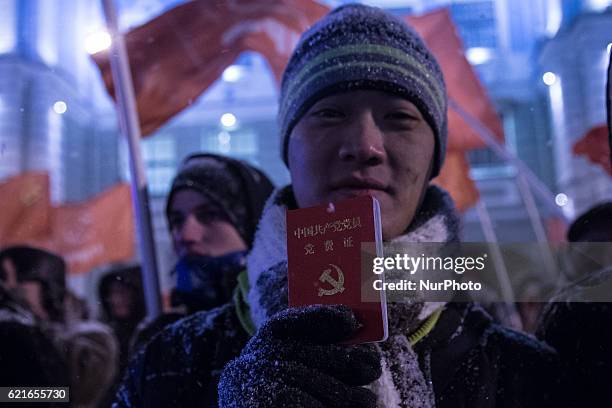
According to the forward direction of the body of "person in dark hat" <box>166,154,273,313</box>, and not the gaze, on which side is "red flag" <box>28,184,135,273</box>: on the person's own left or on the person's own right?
on the person's own right

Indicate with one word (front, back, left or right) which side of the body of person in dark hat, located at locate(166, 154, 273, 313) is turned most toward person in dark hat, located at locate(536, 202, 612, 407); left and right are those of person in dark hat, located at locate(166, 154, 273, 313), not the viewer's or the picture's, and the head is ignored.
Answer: left

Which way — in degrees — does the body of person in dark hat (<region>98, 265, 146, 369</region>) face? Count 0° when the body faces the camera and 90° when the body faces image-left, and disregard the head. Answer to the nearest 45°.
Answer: approximately 0°

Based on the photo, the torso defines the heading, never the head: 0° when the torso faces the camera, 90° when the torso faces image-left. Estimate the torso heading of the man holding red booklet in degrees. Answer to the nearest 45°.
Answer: approximately 0°

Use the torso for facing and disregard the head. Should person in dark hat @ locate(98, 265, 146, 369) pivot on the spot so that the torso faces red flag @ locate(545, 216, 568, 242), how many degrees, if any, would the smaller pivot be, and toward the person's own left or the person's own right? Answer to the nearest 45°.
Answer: approximately 90° to the person's own left

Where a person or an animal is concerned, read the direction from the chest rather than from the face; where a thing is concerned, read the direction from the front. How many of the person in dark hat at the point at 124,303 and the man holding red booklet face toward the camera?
2
